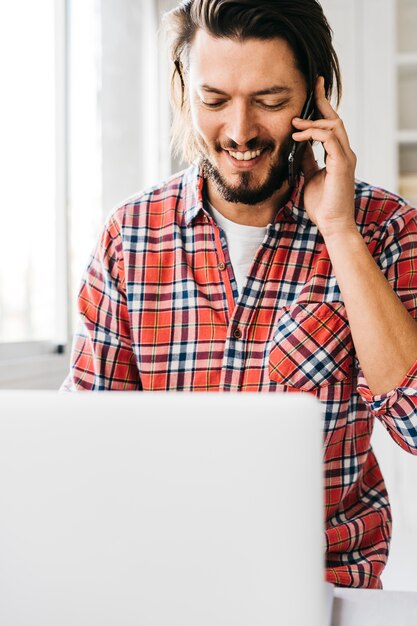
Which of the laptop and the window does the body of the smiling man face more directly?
the laptop

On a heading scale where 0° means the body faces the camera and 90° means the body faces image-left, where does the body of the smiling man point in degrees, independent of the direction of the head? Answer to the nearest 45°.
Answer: approximately 0°

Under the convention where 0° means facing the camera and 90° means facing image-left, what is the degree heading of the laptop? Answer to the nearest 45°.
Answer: approximately 180°

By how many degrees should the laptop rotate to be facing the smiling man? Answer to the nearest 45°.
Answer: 0° — it already faces them

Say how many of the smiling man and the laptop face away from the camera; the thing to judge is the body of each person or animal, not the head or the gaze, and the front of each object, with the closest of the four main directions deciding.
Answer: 1

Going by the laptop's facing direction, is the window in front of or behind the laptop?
in front

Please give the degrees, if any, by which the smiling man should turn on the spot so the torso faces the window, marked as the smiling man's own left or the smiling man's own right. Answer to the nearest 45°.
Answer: approximately 135° to the smiling man's own right

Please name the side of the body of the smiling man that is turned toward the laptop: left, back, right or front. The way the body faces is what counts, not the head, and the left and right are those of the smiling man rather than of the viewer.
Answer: front

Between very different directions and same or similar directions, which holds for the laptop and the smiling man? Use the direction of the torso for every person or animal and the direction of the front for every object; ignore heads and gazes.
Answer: very different directions
